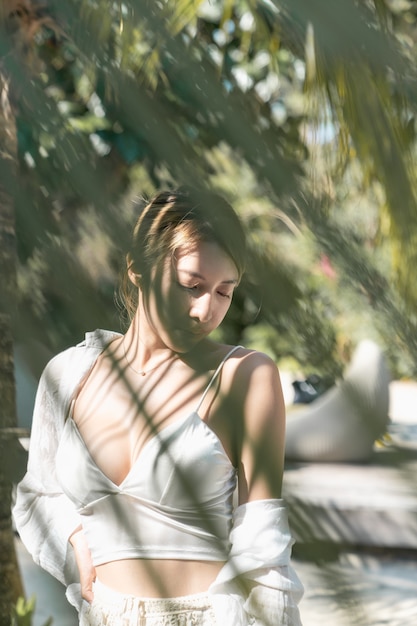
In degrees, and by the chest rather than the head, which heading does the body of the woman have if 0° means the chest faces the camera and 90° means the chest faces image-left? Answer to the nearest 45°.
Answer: approximately 45°
